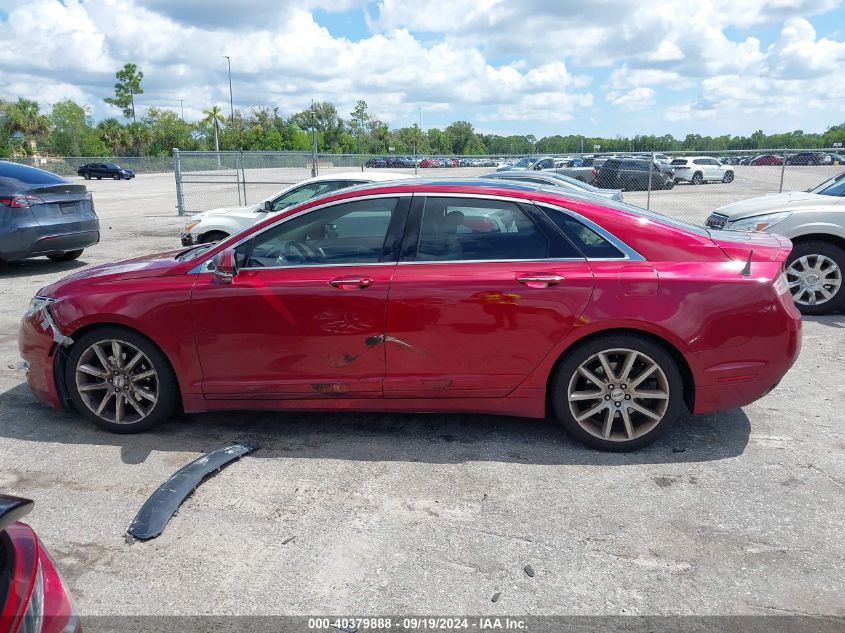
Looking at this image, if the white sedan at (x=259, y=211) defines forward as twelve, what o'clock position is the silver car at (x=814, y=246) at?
The silver car is roughly at 7 o'clock from the white sedan.

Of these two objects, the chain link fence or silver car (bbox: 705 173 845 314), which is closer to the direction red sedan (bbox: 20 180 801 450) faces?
the chain link fence

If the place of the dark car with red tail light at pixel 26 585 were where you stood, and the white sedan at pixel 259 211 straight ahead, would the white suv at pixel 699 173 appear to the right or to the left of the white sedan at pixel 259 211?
right

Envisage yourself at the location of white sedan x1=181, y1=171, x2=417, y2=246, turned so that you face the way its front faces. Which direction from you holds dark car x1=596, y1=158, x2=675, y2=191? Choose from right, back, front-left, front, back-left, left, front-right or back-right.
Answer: back-right

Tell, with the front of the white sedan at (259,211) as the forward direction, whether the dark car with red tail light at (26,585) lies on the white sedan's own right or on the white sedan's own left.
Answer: on the white sedan's own left

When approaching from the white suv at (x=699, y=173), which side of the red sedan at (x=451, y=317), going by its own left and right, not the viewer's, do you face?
right

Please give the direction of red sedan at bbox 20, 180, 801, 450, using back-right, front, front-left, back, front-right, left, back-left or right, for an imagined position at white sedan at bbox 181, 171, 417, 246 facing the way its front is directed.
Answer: left

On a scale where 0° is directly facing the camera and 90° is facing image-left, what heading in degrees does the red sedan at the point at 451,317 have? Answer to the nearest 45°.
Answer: approximately 90°

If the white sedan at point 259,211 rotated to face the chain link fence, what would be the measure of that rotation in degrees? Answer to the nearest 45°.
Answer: approximately 90° to its right

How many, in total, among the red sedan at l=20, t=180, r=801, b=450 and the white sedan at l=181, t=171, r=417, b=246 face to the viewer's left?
2

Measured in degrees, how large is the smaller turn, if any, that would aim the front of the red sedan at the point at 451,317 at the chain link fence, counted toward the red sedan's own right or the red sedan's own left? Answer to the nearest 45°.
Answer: approximately 90° to the red sedan's own right

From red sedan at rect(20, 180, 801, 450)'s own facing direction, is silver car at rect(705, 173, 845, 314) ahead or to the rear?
to the rear

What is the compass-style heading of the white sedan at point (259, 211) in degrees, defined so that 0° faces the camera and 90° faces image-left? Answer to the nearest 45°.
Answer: approximately 90°
